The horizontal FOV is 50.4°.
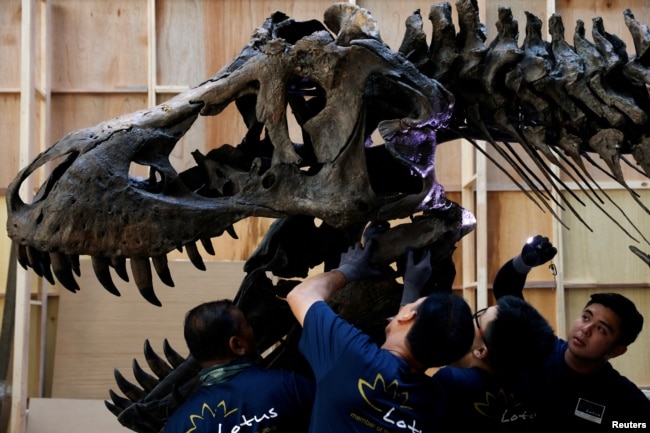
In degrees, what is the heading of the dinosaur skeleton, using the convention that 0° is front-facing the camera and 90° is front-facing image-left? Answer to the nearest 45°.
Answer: approximately 90°

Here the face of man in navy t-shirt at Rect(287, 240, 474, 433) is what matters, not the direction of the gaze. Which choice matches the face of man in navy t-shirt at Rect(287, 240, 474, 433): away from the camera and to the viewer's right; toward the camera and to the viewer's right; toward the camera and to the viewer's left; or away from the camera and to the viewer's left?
away from the camera and to the viewer's left
